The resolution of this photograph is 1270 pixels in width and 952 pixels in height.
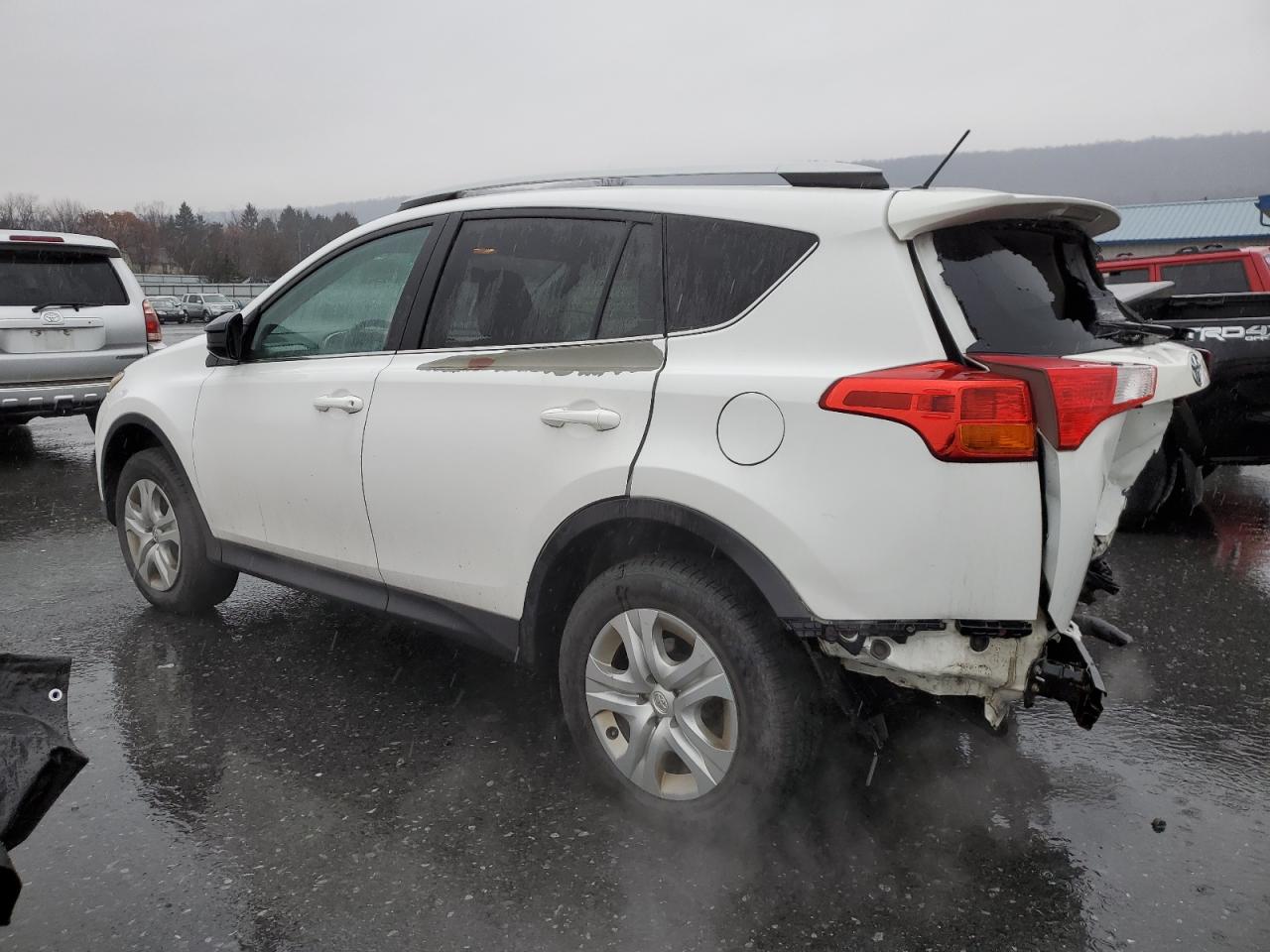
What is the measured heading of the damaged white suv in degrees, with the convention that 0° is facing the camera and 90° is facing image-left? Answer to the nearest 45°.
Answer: approximately 135°

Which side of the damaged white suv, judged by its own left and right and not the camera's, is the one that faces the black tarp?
left

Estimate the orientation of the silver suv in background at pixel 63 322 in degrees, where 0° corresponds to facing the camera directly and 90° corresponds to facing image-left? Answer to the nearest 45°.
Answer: approximately 180°

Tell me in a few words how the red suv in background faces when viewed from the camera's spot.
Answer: facing away from the viewer and to the left of the viewer

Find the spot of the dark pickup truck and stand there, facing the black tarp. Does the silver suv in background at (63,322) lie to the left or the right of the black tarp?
right

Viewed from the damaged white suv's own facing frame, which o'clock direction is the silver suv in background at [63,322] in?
The silver suv in background is roughly at 12 o'clock from the damaged white suv.

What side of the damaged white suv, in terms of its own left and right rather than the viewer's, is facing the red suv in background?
right

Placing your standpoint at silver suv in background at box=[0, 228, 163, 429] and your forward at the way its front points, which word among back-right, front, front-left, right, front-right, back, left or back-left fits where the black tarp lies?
back

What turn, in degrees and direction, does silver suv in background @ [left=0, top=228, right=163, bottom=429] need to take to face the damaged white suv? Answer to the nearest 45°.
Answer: approximately 180°

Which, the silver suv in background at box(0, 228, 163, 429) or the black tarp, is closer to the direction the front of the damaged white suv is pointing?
the silver suv in background

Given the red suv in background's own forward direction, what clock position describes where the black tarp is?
The black tarp is roughly at 8 o'clock from the red suv in background.

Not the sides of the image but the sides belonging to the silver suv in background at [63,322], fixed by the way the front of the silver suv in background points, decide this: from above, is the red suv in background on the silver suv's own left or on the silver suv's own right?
on the silver suv's own right

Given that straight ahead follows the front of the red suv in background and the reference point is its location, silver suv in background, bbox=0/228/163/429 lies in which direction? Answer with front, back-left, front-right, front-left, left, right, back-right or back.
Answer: left

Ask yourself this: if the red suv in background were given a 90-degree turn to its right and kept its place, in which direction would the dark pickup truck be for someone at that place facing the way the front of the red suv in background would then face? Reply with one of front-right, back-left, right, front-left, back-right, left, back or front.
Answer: back-right
